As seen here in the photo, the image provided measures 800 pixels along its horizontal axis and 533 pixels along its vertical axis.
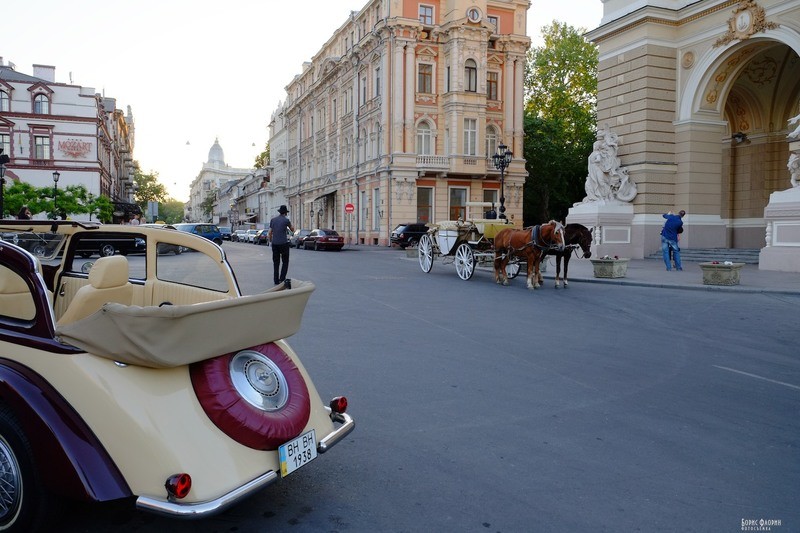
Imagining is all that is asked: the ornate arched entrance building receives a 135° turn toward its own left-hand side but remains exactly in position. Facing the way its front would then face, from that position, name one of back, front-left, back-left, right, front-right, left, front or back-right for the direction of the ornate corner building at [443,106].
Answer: back-left

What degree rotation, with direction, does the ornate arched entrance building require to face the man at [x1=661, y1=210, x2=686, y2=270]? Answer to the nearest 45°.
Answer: approximately 45° to its left

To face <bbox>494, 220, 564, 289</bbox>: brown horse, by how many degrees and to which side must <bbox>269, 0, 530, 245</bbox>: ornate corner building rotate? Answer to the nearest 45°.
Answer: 0° — it already faces it

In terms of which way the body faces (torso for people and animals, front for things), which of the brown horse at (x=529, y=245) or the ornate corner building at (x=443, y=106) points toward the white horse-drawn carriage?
the ornate corner building

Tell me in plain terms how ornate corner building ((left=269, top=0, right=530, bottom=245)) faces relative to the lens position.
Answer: facing the viewer

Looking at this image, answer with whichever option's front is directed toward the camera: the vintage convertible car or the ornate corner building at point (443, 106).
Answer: the ornate corner building

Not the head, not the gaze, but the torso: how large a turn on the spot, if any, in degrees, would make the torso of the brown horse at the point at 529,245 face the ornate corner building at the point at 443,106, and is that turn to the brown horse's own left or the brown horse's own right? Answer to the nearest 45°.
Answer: approximately 135° to the brown horse's own left

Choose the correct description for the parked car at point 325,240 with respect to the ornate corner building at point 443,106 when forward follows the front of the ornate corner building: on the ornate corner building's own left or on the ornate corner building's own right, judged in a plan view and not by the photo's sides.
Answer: on the ornate corner building's own right

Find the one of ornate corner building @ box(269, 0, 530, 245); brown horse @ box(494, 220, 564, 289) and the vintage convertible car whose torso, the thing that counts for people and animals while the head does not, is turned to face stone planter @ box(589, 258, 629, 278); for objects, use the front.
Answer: the ornate corner building

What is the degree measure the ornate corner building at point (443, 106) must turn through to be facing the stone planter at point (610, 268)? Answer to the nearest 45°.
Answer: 0° — it already faces it

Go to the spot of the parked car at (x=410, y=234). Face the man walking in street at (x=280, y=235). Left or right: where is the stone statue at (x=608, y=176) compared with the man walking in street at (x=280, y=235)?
left

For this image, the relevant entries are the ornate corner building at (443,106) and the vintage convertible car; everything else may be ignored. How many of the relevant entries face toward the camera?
1

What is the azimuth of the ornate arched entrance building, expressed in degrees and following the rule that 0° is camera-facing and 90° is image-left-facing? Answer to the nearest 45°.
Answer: approximately 45°

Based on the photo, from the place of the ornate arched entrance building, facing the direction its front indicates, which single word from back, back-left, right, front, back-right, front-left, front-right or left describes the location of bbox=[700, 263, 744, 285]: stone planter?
front-left
